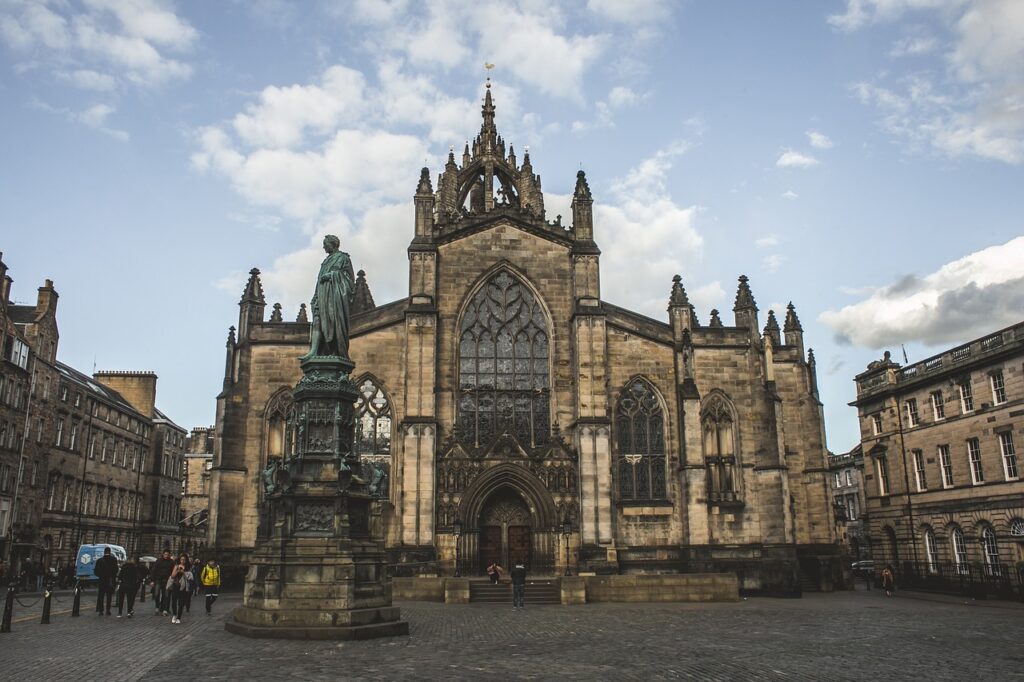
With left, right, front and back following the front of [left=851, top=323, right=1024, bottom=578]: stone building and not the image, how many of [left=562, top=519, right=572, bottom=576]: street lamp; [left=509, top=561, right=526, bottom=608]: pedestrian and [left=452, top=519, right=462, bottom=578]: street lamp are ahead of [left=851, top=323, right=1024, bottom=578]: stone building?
3

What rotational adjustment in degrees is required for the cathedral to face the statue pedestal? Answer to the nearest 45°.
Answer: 0° — it already faces it

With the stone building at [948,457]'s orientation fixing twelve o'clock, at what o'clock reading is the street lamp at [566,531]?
The street lamp is roughly at 12 o'clock from the stone building.

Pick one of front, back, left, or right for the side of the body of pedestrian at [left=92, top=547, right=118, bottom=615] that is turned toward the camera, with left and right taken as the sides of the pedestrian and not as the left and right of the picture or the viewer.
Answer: back

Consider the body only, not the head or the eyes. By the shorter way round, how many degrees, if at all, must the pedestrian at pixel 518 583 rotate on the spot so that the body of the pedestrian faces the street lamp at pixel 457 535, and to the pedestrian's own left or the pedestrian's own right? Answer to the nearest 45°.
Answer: approximately 45° to the pedestrian's own left

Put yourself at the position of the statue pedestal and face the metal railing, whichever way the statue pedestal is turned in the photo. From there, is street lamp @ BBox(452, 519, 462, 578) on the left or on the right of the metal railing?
left

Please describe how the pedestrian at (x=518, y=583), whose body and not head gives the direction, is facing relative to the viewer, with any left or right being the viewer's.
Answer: facing away from the viewer

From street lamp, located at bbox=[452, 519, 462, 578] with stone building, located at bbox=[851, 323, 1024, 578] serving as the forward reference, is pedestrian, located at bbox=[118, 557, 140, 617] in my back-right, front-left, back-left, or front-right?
back-right

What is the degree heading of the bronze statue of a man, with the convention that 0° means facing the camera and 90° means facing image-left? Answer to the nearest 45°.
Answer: approximately 45°

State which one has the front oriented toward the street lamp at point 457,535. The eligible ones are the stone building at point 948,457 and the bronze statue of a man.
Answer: the stone building

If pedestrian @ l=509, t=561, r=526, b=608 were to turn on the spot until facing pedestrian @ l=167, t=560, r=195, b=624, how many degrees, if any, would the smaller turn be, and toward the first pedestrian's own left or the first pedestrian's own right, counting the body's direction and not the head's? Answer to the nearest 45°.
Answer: approximately 135° to the first pedestrian's own left
